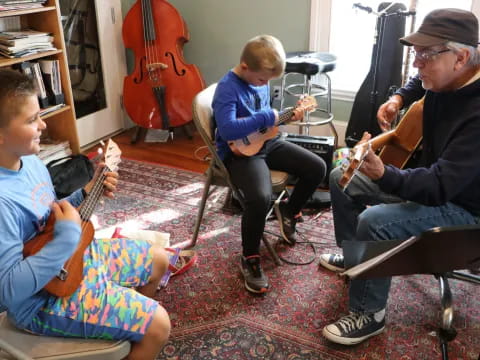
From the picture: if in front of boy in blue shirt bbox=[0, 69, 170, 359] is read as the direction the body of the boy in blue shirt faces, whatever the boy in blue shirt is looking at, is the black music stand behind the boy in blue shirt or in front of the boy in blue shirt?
in front

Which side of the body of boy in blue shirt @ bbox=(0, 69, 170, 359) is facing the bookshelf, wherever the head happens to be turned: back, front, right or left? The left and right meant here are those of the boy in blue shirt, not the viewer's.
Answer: left

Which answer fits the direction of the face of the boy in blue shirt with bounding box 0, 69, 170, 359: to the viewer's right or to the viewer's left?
to the viewer's right

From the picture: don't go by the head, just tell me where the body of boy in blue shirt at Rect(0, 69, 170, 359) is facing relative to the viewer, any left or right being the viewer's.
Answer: facing to the right of the viewer

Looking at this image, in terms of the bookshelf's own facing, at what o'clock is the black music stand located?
The black music stand is roughly at 1 o'clock from the bookshelf.

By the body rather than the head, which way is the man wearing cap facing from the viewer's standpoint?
to the viewer's left

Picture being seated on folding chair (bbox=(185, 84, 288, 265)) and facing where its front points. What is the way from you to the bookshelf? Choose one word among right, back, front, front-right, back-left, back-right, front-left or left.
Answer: back

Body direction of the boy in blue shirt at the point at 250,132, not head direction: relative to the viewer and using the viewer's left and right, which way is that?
facing the viewer and to the right of the viewer

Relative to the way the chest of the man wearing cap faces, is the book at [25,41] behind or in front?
in front

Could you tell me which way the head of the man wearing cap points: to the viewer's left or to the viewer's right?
to the viewer's left

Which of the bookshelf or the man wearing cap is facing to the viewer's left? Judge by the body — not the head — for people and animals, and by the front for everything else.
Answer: the man wearing cap

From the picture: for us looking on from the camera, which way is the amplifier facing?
facing the viewer

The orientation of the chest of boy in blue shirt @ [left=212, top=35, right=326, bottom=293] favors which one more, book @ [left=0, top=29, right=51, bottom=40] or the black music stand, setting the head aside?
the black music stand

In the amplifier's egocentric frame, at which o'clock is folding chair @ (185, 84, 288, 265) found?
The folding chair is roughly at 1 o'clock from the amplifier.
